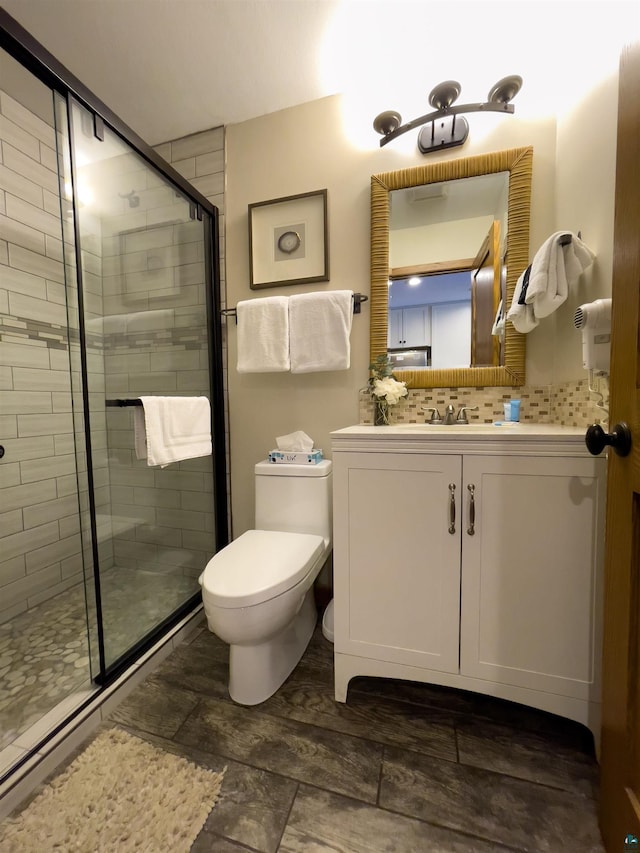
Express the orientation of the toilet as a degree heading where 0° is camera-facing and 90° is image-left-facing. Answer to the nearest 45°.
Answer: approximately 45°

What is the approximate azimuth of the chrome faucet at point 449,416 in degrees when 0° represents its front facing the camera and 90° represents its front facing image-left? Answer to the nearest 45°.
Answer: approximately 0°

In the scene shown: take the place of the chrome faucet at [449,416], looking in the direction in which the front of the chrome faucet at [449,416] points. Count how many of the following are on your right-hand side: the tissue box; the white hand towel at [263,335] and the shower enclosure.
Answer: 3

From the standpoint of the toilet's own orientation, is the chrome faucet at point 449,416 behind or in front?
behind
